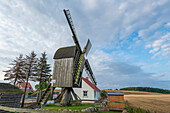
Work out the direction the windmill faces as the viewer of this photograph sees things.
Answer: facing the viewer and to the right of the viewer

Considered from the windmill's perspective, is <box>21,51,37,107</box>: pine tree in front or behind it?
behind

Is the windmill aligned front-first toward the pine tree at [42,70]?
no
